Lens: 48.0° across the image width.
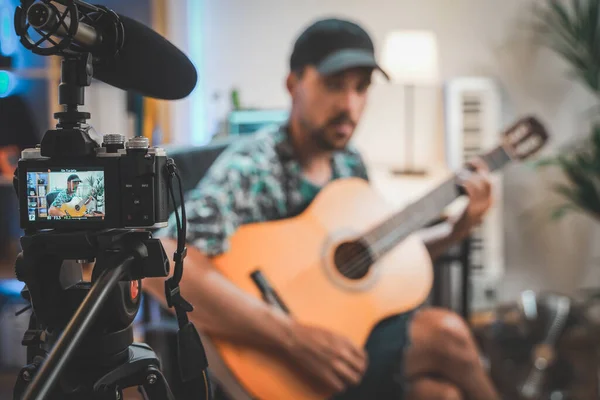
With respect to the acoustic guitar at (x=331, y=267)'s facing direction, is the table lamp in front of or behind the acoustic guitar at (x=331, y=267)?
behind

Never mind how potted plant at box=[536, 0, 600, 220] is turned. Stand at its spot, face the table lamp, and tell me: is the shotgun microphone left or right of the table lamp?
left

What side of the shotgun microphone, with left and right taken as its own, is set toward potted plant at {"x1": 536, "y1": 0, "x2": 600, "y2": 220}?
front

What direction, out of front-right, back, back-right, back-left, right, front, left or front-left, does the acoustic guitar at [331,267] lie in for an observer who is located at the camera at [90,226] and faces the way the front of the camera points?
front-right

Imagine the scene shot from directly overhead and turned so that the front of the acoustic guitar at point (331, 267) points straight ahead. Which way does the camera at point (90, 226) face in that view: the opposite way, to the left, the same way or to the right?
the opposite way

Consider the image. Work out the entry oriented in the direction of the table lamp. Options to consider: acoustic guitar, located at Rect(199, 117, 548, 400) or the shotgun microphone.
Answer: the shotgun microphone

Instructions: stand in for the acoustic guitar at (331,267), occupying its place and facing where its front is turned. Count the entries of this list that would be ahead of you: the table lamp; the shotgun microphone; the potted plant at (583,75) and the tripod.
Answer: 2

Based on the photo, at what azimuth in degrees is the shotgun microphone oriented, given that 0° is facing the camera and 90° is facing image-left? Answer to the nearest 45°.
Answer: approximately 225°

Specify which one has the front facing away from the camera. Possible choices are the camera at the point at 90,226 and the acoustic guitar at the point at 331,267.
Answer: the camera

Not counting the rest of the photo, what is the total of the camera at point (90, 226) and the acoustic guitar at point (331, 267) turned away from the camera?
1

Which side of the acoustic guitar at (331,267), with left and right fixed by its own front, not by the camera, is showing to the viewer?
front

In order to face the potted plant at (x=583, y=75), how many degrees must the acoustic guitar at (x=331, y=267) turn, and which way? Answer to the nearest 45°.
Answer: approximately 135° to its left

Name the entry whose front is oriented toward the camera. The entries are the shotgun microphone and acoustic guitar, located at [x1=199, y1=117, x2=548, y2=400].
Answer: the acoustic guitar

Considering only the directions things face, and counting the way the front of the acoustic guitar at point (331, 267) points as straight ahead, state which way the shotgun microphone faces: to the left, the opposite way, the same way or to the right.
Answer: the opposite way

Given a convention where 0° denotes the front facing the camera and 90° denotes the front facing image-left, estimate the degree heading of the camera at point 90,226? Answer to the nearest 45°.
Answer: approximately 180°
